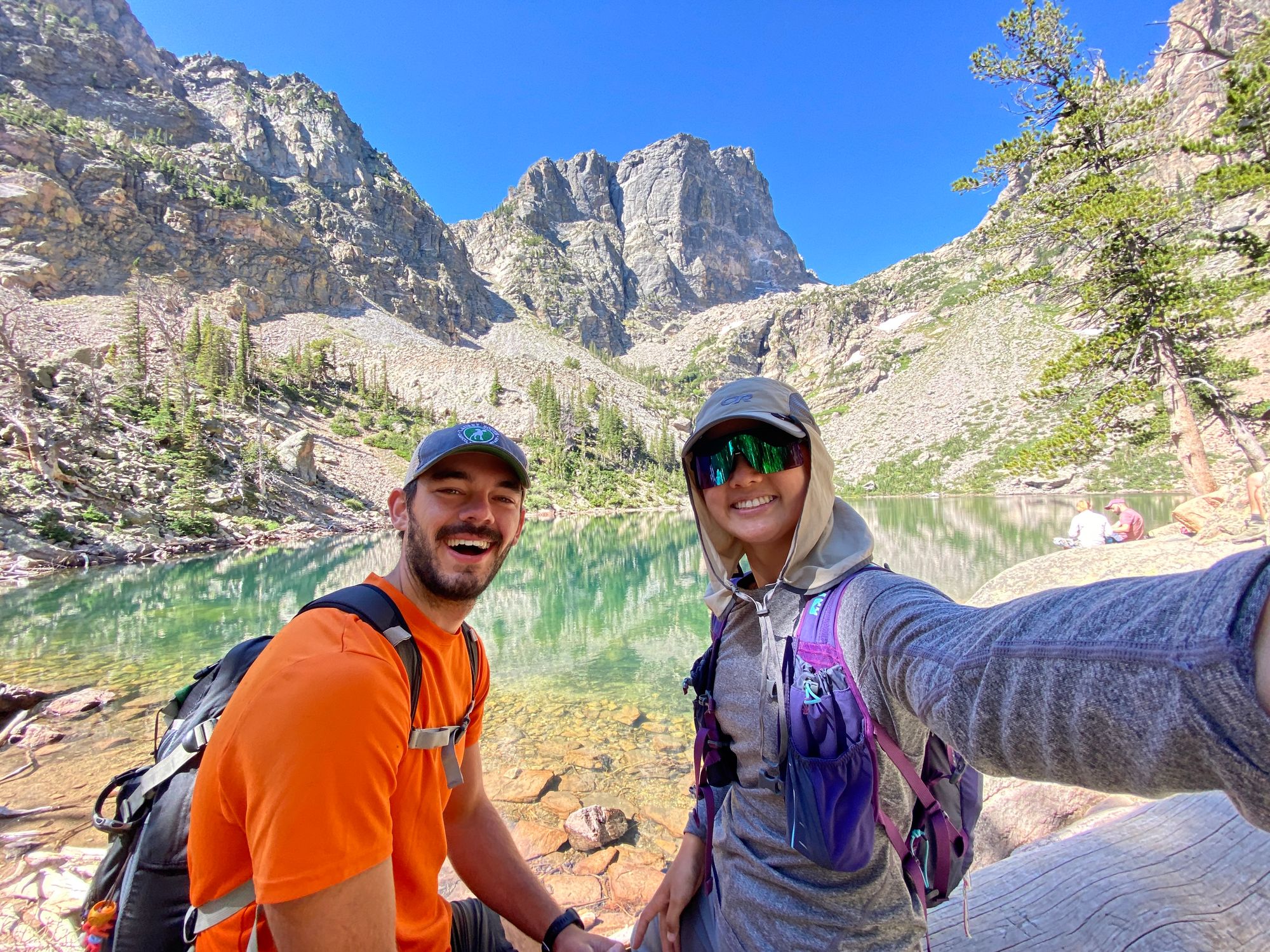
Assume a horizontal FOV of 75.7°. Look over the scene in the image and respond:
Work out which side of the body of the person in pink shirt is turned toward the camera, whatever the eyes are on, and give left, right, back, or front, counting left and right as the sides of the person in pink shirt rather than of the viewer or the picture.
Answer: left

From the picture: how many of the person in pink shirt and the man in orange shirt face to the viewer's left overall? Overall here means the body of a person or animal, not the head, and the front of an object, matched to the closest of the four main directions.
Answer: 1

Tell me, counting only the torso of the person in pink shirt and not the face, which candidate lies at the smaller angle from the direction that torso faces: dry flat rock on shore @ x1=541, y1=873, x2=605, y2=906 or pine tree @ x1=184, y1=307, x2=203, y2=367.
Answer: the pine tree

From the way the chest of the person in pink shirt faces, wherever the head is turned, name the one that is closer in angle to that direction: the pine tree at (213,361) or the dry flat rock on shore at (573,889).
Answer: the pine tree

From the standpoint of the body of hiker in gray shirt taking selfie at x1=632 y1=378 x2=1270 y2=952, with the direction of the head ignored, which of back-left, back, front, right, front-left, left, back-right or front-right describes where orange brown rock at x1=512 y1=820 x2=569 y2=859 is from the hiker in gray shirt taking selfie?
right

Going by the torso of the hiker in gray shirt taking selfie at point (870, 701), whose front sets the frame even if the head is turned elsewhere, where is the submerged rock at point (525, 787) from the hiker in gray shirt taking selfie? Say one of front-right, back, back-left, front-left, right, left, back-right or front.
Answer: right

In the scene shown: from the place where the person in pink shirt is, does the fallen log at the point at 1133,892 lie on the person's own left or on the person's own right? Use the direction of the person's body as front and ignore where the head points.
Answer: on the person's own left

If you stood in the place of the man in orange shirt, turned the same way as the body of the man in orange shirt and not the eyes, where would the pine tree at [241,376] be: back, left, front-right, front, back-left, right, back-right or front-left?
back-left

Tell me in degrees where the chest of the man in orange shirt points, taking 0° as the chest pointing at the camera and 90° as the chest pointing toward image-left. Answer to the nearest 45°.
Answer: approximately 315°

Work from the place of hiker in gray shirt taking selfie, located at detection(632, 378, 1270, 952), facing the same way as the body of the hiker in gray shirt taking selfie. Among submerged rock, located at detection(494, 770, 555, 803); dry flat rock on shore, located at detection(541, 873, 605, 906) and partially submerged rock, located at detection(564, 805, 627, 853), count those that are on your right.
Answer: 3
